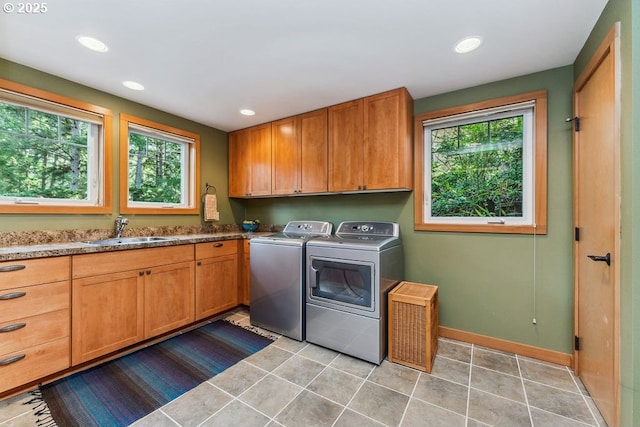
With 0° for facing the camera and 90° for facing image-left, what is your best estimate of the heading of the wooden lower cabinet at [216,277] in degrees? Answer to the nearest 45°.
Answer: approximately 315°

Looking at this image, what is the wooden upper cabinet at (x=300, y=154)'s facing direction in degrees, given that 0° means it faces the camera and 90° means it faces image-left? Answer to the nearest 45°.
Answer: approximately 45°

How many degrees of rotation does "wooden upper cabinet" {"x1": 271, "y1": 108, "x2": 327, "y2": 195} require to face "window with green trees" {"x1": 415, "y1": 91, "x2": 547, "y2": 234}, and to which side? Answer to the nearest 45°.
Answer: approximately 90° to its left

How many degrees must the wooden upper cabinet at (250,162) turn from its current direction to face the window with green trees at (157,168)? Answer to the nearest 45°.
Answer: approximately 45° to its right

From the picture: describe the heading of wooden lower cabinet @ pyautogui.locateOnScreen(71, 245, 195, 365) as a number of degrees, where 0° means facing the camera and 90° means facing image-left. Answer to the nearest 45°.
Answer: approximately 315°

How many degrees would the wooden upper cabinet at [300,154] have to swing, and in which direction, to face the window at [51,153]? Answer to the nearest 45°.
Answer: approximately 45° to its right

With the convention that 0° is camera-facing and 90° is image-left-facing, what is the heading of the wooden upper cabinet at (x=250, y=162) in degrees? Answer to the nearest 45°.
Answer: approximately 45°

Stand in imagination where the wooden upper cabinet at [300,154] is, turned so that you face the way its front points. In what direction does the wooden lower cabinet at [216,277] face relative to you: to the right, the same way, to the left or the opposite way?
to the left
